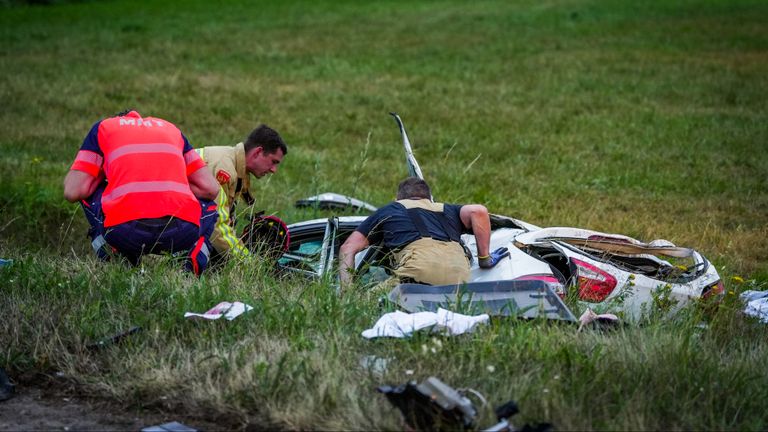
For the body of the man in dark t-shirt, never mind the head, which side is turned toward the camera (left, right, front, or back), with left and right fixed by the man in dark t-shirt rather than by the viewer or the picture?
back

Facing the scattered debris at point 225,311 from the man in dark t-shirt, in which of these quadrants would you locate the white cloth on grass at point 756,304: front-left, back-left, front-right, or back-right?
back-left

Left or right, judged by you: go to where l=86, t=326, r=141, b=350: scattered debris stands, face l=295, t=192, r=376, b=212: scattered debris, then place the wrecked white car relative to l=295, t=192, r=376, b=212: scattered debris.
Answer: right

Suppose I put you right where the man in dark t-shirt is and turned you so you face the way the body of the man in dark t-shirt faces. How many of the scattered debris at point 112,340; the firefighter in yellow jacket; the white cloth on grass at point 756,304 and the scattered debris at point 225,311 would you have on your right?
1

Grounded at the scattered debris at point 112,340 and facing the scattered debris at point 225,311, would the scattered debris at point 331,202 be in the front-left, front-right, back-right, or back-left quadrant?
front-left

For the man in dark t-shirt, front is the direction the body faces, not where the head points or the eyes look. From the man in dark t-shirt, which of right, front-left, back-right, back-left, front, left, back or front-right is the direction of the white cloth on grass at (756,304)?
right

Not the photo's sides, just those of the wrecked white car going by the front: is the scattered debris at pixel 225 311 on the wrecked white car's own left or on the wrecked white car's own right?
on the wrecked white car's own left

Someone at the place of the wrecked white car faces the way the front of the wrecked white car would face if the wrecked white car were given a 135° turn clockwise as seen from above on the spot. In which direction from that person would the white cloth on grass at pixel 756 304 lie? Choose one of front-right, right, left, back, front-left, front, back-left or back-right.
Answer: front

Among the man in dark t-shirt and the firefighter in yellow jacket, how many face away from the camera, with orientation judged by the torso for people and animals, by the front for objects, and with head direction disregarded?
1

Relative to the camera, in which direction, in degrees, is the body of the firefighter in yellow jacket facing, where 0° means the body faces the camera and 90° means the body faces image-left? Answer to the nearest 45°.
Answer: approximately 270°

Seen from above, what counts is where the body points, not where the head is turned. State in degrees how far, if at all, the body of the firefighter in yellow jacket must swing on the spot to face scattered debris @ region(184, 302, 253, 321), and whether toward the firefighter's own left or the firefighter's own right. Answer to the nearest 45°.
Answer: approximately 90° to the firefighter's own right

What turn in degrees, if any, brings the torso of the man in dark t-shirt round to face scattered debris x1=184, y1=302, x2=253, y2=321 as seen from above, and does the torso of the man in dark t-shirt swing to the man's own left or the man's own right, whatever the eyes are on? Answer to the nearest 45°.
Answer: approximately 135° to the man's own left

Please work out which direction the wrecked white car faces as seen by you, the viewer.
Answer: facing away from the viewer and to the left of the viewer

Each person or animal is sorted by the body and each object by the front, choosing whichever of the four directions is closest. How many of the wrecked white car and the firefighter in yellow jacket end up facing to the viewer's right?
1

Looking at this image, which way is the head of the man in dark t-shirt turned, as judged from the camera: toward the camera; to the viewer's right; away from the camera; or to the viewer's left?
away from the camera
